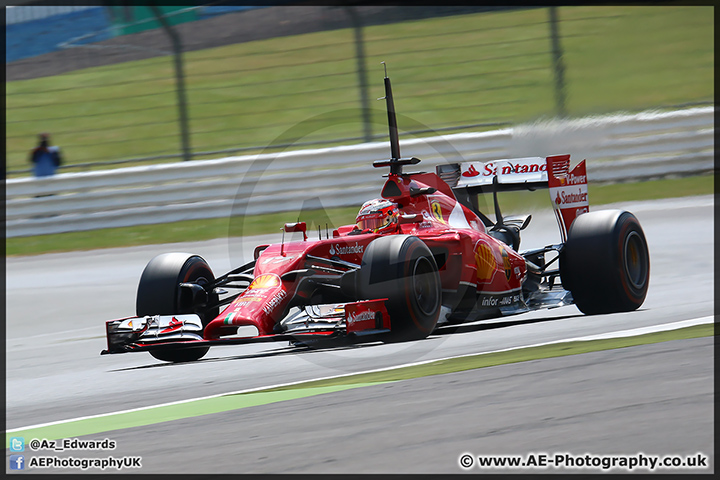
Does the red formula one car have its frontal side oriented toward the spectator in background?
no

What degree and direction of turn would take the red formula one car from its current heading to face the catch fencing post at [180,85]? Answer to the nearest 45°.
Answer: approximately 90° to its right

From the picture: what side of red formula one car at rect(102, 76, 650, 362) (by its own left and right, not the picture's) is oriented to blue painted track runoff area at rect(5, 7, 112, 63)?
right

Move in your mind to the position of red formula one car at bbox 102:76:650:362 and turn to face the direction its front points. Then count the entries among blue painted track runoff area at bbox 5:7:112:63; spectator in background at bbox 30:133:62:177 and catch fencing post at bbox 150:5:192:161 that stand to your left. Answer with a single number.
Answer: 0

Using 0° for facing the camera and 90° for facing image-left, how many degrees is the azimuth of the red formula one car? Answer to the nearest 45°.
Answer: approximately 45°

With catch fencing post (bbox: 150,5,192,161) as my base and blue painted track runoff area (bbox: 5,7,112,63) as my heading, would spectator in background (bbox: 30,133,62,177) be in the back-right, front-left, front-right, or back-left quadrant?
front-left

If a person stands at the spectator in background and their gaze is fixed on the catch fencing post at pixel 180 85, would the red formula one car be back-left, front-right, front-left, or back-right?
front-right
